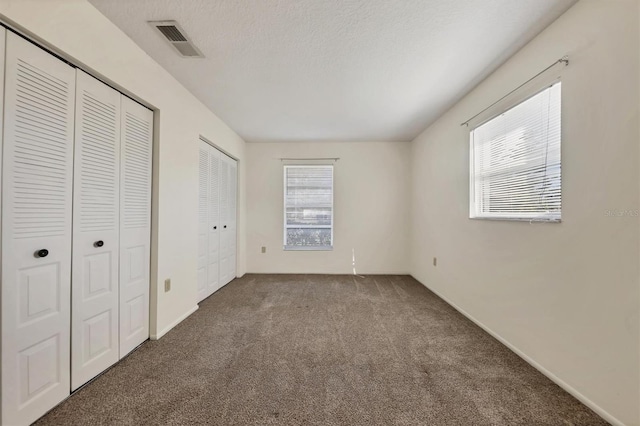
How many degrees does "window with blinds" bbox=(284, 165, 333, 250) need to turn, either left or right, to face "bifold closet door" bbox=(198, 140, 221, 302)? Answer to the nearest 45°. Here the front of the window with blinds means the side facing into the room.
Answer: approximately 45° to its right

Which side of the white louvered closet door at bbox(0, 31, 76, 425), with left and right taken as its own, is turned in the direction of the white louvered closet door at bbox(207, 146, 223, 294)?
left

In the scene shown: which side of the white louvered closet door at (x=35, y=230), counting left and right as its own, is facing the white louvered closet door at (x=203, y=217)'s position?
left

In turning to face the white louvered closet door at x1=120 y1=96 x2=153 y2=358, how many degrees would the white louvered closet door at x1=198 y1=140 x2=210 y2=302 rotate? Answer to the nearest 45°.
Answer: approximately 135° to its right

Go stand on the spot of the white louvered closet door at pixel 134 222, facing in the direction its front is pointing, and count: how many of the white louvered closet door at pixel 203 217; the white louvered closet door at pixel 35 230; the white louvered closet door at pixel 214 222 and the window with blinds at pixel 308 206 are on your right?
1

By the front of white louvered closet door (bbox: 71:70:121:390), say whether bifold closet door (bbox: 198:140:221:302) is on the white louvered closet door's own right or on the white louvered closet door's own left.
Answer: on the white louvered closet door's own left

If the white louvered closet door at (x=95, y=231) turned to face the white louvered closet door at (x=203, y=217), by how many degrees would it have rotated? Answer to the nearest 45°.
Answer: approximately 90° to its left

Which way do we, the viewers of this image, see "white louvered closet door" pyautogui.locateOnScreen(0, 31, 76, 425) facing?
facing the viewer and to the right of the viewer

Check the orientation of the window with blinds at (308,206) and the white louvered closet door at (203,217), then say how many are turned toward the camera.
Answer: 1

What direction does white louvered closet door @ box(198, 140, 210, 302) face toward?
to the viewer's right

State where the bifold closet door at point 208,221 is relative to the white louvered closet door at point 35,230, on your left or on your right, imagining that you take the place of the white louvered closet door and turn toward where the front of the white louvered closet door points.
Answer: on your left

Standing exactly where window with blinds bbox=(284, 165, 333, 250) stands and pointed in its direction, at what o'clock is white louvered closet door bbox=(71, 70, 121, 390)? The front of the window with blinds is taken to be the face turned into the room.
The white louvered closet door is roughly at 1 o'clock from the window with blinds.

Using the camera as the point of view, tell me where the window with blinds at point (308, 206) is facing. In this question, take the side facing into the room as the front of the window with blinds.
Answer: facing the viewer
